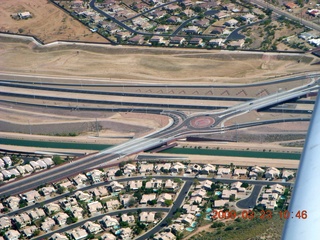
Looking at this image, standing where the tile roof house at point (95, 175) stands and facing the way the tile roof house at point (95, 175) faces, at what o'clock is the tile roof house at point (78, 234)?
the tile roof house at point (78, 234) is roughly at 12 o'clock from the tile roof house at point (95, 175).

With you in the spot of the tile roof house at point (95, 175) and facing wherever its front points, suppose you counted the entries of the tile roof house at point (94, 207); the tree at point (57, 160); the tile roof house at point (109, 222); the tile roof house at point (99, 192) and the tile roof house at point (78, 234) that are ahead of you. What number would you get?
4

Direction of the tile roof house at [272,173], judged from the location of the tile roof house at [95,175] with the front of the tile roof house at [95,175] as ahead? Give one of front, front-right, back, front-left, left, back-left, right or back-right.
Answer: left

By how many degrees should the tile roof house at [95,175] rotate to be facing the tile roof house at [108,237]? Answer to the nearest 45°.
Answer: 0° — it already faces it

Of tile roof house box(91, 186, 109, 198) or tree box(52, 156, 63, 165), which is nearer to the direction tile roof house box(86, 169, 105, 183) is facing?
the tile roof house

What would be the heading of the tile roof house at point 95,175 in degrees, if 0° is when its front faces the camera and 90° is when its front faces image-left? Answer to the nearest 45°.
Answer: approximately 0°

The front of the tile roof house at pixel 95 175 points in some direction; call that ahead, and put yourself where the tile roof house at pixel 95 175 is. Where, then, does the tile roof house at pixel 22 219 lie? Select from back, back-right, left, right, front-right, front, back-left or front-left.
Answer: front-right
